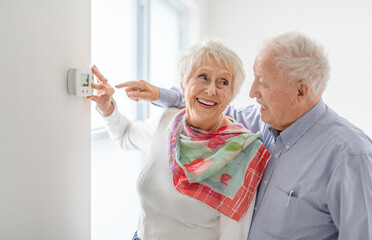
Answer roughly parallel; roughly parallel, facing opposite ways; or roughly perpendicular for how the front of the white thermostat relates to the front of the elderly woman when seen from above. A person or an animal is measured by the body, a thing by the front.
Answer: roughly perpendicular

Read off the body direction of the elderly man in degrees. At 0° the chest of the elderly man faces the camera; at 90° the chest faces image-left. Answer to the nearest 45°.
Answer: approximately 45°

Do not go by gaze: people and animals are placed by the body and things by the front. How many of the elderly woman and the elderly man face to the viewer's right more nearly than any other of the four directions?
0

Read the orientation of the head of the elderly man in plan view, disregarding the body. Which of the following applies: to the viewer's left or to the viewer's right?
to the viewer's left

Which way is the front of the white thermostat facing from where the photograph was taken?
facing the viewer and to the right of the viewer
